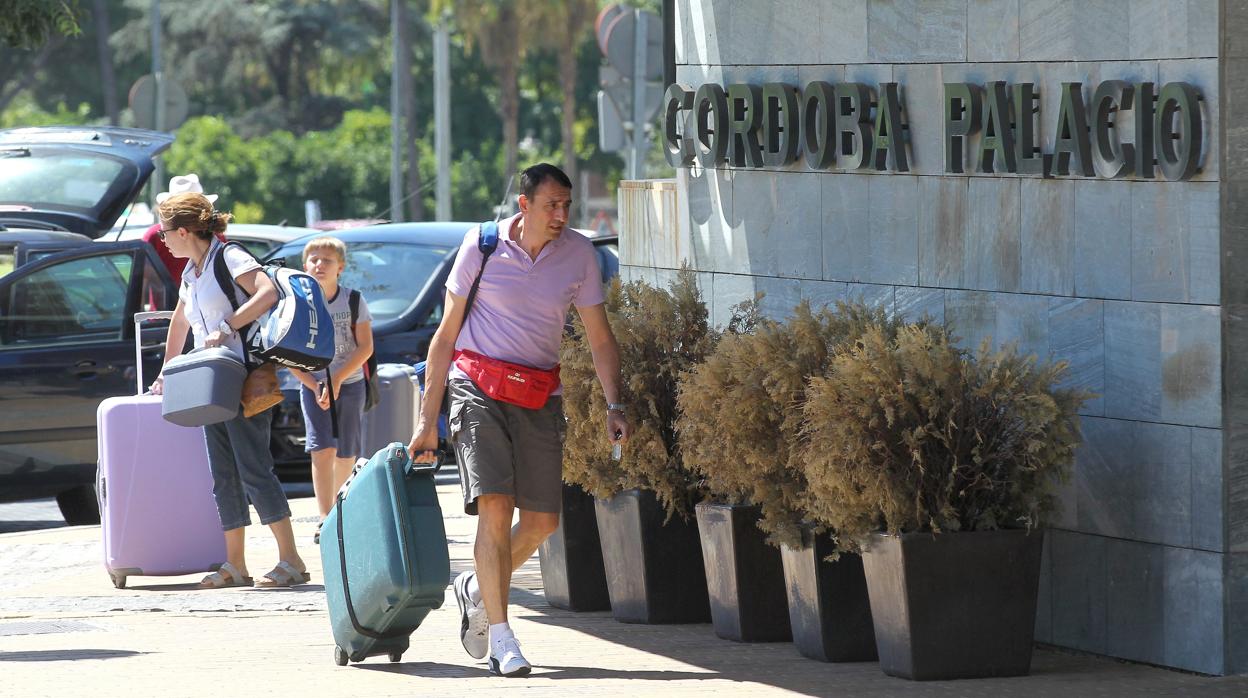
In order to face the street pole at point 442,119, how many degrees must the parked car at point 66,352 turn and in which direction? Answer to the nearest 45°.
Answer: approximately 90° to its right

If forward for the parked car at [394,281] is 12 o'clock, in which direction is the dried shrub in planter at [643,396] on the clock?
The dried shrub in planter is roughly at 10 o'clock from the parked car.

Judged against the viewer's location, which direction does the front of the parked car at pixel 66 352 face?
facing to the left of the viewer

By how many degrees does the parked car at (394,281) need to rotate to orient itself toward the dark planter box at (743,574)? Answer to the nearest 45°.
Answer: approximately 45° to its left

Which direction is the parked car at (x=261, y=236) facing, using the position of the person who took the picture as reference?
facing to the left of the viewer
